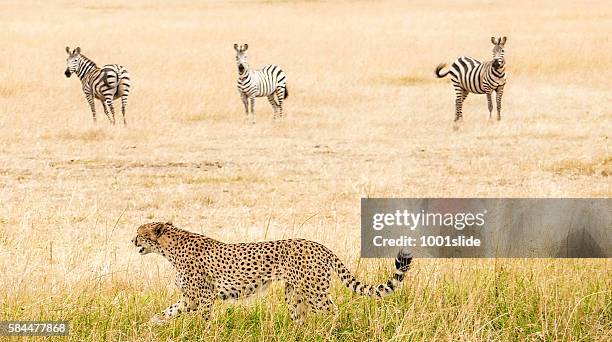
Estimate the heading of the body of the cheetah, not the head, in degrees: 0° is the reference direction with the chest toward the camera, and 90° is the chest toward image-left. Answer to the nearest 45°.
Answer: approximately 90°

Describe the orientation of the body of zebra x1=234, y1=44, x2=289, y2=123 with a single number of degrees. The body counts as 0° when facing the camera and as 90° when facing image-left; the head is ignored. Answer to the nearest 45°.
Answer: approximately 45°

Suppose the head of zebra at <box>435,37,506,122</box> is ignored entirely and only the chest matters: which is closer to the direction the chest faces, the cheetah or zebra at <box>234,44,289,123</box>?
the cheetah

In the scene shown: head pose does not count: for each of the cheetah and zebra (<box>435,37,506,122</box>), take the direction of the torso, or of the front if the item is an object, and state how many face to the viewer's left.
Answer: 1

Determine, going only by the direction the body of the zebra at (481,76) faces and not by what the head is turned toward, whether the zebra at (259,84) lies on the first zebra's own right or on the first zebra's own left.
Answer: on the first zebra's own right

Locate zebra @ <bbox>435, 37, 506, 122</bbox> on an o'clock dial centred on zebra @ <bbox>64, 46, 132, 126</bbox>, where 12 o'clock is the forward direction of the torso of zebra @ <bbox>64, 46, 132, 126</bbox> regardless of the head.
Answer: zebra @ <bbox>435, 37, 506, 122</bbox> is roughly at 5 o'clock from zebra @ <bbox>64, 46, 132, 126</bbox>.

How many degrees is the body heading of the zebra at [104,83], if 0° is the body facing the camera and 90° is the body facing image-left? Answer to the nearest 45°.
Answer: approximately 135°

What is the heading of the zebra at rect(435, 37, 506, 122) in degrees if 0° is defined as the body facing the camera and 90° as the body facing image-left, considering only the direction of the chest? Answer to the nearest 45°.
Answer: approximately 315°
